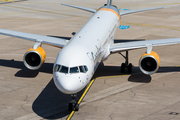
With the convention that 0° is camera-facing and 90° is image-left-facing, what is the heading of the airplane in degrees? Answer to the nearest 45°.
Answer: approximately 0°
